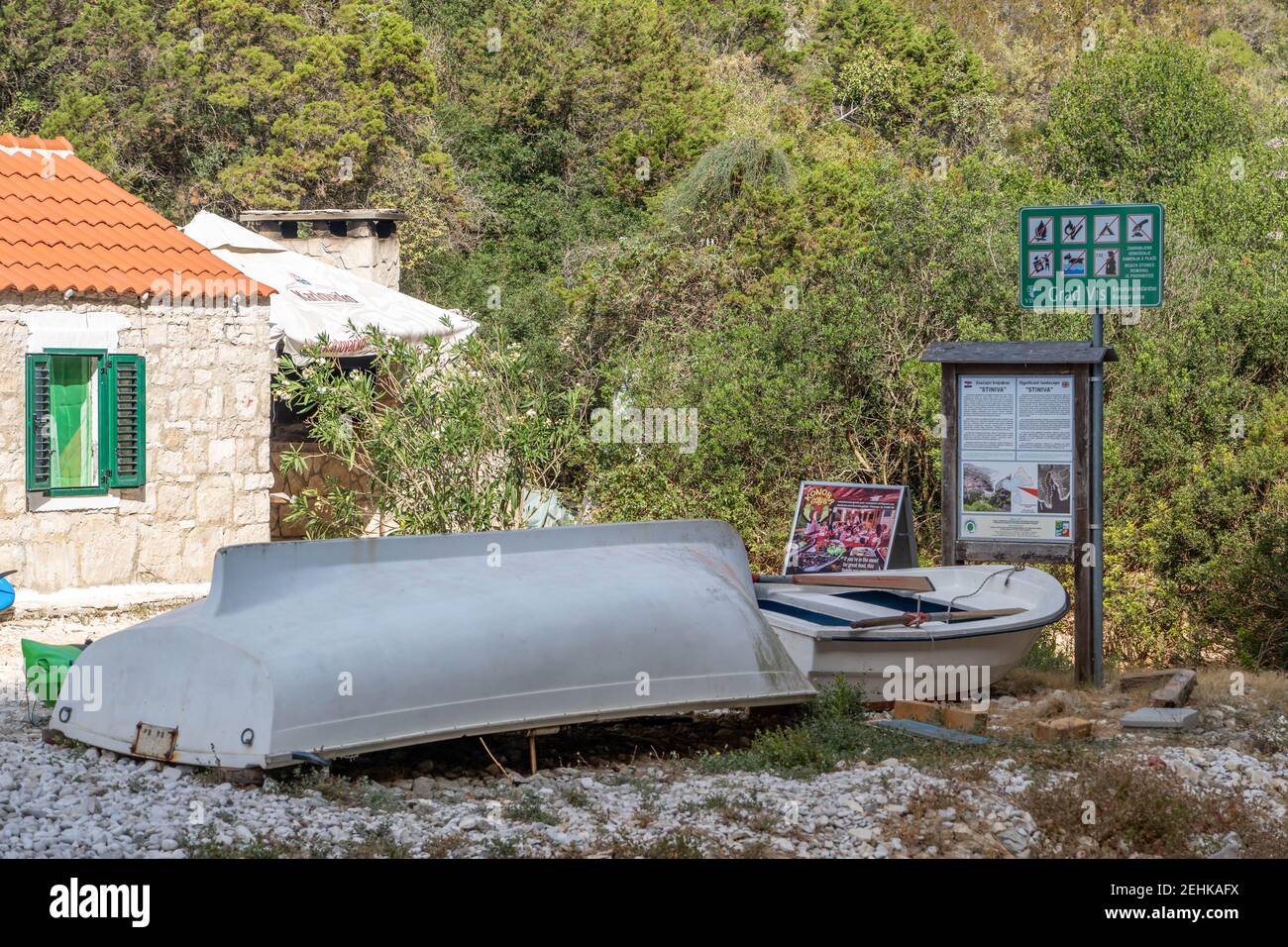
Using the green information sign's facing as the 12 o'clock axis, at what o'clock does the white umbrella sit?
The white umbrella is roughly at 4 o'clock from the green information sign.

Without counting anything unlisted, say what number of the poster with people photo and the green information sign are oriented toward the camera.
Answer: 2

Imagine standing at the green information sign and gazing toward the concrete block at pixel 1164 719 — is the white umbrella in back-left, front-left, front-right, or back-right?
back-right

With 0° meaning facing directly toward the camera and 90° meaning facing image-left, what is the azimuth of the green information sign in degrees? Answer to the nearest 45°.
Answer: approximately 0°

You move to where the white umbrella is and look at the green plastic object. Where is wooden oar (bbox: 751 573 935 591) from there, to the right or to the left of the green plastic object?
left

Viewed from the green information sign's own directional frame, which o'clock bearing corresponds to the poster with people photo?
The poster with people photo is roughly at 4 o'clock from the green information sign.

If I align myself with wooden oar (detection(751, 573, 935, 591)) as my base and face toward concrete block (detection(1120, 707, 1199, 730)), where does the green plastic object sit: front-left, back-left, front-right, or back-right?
back-right

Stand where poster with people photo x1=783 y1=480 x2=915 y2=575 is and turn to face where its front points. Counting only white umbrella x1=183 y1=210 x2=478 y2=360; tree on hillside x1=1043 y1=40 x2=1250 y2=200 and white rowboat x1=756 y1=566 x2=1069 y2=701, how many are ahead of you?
1

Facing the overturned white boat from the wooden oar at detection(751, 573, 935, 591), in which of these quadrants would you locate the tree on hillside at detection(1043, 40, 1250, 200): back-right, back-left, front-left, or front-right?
back-right

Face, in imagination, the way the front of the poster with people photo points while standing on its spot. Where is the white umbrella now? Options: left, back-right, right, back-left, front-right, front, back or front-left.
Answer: back-right

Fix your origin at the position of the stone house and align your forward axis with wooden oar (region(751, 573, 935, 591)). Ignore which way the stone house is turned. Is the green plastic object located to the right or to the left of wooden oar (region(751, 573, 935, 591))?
right
